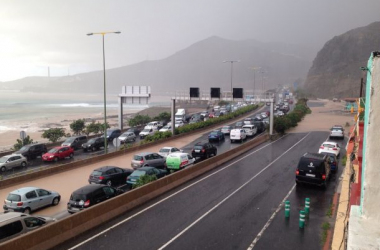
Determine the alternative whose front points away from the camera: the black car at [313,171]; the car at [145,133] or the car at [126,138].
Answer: the black car

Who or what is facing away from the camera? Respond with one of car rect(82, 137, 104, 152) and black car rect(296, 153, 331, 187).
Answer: the black car

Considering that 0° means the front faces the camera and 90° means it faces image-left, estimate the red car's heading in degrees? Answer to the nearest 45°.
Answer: approximately 45°

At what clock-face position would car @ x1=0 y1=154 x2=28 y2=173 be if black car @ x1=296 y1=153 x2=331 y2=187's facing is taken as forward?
The car is roughly at 9 o'clock from the black car.

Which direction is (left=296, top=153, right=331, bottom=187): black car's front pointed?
away from the camera

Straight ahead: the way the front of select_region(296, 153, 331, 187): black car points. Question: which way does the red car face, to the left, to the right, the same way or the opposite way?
the opposite way

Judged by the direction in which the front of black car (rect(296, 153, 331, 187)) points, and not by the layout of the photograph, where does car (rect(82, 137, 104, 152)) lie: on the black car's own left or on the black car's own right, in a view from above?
on the black car's own left

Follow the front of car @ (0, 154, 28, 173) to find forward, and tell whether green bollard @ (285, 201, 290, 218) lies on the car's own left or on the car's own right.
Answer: on the car's own left
